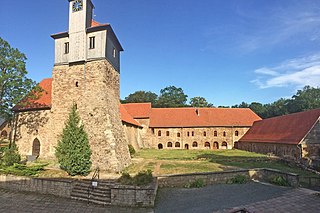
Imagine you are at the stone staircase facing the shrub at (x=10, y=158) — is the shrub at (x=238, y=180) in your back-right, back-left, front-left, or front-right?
back-right

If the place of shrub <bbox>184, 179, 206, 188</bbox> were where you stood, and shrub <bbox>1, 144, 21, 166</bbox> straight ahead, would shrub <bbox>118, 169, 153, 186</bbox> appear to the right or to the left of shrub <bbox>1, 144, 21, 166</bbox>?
left

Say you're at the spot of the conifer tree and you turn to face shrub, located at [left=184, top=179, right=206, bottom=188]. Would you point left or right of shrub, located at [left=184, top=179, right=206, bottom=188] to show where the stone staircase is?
right

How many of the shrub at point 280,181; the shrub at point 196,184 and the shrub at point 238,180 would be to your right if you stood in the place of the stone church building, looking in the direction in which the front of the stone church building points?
0

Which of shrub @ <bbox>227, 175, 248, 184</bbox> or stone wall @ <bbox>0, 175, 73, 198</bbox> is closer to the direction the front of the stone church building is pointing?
the stone wall

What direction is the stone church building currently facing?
toward the camera

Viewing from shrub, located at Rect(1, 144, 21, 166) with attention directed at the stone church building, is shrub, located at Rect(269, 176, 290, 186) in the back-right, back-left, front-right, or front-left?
front-right

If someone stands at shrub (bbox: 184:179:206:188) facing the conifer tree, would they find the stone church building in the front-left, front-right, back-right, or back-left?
front-right

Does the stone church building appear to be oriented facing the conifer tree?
yes

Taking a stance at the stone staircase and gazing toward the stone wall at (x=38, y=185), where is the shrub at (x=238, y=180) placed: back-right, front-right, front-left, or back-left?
back-right

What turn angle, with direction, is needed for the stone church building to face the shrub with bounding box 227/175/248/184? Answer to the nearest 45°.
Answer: approximately 45° to its left

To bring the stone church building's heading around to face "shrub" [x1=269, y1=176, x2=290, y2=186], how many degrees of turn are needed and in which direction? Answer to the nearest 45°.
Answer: approximately 45° to its left

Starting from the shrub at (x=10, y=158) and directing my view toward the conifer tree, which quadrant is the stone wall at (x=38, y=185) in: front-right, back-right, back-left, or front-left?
front-right

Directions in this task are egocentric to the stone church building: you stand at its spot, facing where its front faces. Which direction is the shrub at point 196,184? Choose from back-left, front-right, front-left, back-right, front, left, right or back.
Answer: front-left
